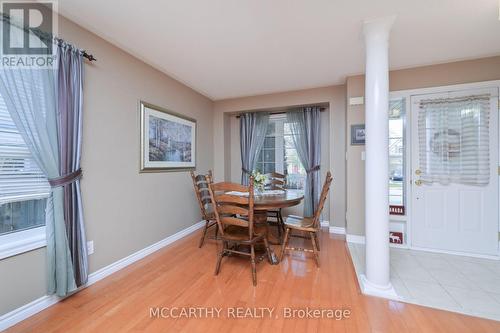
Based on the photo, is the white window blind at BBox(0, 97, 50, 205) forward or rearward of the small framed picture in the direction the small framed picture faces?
forward

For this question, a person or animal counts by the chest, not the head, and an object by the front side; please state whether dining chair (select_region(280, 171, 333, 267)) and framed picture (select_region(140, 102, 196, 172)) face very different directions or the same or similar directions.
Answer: very different directions

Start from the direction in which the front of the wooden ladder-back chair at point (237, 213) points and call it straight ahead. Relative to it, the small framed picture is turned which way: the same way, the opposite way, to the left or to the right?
the opposite way

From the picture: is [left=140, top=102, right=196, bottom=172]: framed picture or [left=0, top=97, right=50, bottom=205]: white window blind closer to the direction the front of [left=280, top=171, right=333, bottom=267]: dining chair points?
the framed picture

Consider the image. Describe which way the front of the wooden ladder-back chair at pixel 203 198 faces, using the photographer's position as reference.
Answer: facing the viewer and to the right of the viewer

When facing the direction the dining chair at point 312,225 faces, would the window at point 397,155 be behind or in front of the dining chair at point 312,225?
behind

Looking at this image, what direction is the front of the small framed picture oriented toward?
toward the camera

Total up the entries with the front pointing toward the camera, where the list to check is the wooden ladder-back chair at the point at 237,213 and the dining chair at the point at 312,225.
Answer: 0

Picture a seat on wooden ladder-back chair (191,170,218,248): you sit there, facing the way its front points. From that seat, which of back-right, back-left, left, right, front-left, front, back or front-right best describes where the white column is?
front

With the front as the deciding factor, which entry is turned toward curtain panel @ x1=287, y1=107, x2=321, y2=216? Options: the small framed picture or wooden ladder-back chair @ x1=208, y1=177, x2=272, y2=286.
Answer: the wooden ladder-back chair

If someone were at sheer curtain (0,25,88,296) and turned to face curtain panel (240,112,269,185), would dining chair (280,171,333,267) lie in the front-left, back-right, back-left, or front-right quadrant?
front-right

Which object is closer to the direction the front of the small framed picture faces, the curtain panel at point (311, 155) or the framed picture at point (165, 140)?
the framed picture

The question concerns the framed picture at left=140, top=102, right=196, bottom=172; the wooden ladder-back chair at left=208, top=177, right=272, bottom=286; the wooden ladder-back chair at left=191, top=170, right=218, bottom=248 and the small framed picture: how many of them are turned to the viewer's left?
0

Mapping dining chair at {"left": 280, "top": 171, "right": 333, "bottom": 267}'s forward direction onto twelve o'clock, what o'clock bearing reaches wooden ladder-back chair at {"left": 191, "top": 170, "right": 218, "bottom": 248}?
The wooden ladder-back chair is roughly at 12 o'clock from the dining chair.

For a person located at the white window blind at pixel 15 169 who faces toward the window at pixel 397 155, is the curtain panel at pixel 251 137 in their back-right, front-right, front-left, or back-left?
front-left

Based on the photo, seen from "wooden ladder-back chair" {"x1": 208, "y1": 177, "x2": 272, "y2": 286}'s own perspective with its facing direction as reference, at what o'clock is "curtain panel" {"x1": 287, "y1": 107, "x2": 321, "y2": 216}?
The curtain panel is roughly at 12 o'clock from the wooden ladder-back chair.

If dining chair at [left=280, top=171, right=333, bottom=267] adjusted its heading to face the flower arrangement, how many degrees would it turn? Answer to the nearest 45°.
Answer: approximately 45° to its right

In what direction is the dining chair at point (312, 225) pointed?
to the viewer's left
